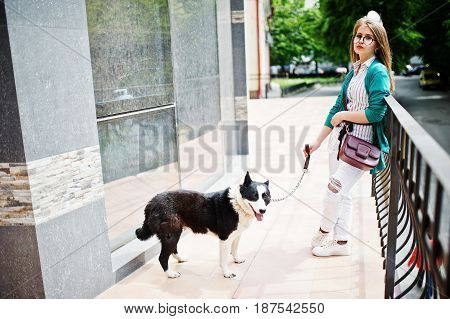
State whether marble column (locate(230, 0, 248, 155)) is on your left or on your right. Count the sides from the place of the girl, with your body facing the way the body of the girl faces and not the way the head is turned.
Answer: on your right

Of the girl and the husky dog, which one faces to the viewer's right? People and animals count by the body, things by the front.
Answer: the husky dog

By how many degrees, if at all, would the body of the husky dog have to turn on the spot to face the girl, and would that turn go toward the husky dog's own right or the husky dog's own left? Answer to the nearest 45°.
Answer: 0° — it already faces them

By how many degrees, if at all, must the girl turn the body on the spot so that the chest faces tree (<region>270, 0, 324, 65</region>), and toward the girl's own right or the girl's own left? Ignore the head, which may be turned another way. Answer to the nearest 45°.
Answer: approximately 135° to the girl's own right

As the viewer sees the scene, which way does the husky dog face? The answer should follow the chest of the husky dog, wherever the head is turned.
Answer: to the viewer's right

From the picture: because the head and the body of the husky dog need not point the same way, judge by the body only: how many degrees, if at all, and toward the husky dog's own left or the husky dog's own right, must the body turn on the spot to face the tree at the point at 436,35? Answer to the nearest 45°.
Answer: approximately 45° to the husky dog's own left

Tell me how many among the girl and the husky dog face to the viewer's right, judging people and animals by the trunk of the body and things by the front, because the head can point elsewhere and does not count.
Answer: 1

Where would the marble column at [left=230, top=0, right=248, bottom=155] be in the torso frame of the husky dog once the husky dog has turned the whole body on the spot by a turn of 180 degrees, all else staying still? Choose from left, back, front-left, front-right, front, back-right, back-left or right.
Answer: right

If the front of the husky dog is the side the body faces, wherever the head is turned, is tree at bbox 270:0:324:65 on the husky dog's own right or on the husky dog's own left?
on the husky dog's own left

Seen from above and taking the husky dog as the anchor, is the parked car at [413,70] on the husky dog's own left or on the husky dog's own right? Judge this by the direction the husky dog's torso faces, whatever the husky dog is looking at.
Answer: on the husky dog's own left

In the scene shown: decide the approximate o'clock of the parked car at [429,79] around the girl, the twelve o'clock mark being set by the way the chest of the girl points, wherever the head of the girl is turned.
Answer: The parked car is roughly at 5 o'clock from the girl.

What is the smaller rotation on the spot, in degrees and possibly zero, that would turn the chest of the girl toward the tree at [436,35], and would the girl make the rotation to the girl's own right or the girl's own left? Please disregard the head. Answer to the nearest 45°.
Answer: approximately 135° to the girl's own right

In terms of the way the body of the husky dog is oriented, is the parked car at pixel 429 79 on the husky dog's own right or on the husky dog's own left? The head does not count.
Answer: on the husky dog's own left

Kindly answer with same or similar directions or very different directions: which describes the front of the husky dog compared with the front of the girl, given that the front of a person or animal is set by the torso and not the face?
very different directions

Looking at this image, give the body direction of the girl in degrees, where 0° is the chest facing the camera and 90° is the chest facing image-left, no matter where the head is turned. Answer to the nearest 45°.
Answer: approximately 45°

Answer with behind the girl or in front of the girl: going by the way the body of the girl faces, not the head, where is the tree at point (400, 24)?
behind

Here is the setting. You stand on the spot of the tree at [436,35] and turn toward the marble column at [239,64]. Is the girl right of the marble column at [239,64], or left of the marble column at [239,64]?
left
